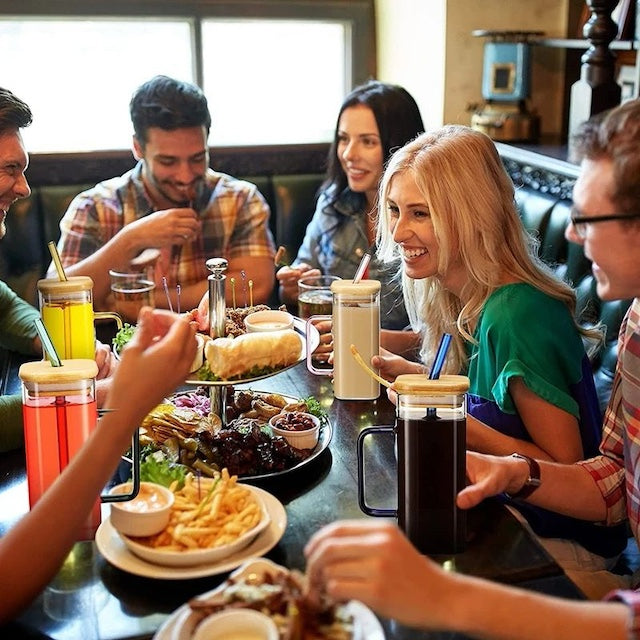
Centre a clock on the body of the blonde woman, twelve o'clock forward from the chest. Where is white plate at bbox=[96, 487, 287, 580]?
The white plate is roughly at 10 o'clock from the blonde woman.

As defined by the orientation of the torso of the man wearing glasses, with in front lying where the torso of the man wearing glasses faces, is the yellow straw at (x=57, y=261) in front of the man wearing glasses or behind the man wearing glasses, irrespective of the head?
in front

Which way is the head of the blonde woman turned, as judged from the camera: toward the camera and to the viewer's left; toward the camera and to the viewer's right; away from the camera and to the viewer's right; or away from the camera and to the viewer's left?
toward the camera and to the viewer's left

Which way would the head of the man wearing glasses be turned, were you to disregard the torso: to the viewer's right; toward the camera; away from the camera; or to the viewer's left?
to the viewer's left

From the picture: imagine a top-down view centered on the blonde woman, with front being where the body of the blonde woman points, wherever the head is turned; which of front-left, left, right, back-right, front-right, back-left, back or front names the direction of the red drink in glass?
front-left

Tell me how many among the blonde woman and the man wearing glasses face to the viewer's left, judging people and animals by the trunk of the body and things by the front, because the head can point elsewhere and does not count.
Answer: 2

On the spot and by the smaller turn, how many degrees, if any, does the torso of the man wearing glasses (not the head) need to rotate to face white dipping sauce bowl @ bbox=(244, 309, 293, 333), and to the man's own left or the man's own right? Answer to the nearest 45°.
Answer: approximately 45° to the man's own right

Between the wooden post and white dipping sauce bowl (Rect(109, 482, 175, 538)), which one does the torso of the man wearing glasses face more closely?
the white dipping sauce bowl

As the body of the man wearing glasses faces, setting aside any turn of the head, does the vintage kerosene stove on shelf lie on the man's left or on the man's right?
on the man's right

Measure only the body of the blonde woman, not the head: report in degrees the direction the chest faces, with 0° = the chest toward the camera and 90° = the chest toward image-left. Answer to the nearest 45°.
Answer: approximately 90°

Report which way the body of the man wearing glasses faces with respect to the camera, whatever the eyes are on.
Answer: to the viewer's left
